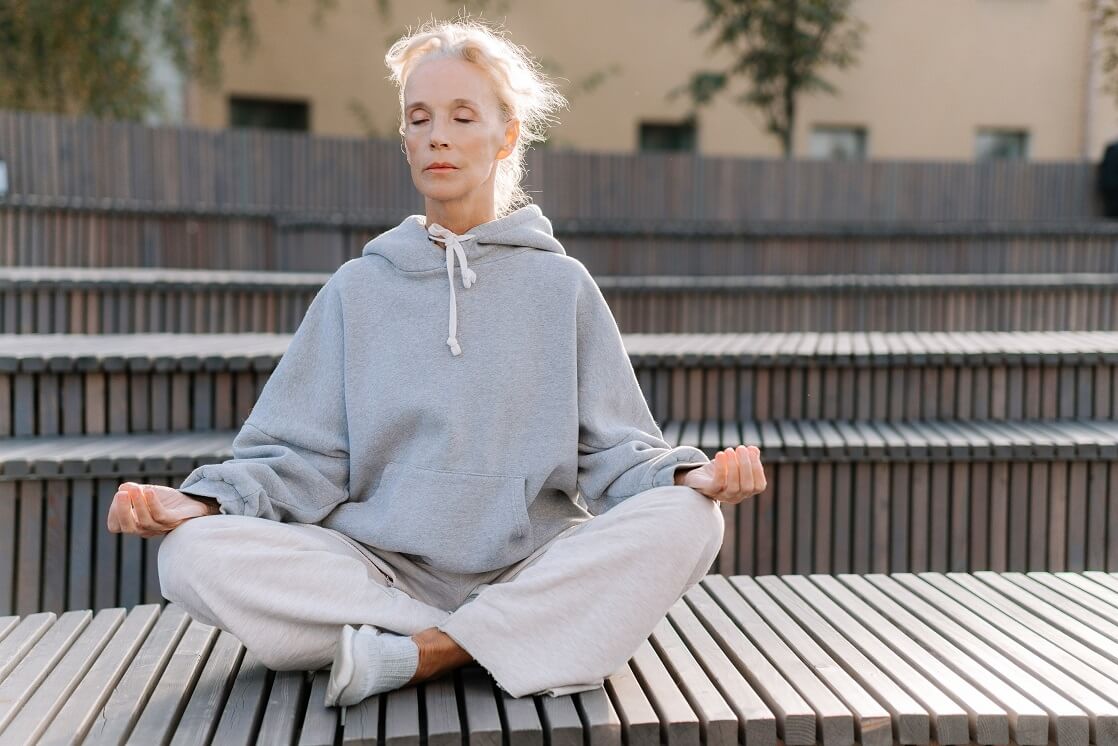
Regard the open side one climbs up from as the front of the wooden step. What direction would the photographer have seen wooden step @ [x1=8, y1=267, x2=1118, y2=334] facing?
facing the viewer

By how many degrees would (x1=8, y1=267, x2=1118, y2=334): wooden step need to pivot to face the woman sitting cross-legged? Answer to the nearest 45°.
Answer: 0° — it already faces them

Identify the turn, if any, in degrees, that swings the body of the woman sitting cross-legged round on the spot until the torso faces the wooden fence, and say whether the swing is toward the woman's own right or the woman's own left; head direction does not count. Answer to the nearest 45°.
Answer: approximately 180°

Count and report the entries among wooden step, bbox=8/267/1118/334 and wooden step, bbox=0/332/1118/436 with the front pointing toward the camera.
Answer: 2

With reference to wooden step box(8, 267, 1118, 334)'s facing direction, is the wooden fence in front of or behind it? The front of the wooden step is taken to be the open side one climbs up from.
behind

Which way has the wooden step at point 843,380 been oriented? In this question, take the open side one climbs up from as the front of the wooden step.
toward the camera

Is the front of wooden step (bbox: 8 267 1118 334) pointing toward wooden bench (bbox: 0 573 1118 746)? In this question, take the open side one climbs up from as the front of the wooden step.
yes

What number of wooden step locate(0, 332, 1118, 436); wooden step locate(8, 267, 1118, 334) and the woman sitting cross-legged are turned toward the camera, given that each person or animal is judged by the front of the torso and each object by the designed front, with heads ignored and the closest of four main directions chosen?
3

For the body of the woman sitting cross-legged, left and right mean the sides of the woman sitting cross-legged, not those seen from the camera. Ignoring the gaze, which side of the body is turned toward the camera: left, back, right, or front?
front

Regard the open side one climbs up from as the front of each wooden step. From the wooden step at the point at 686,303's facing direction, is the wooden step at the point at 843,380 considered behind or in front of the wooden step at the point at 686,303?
in front

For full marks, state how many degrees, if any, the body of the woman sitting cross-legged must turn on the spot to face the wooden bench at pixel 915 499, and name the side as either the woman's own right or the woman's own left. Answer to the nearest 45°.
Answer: approximately 135° to the woman's own left

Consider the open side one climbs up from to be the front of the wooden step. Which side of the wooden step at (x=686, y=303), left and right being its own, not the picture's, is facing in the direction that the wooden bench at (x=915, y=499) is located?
front
